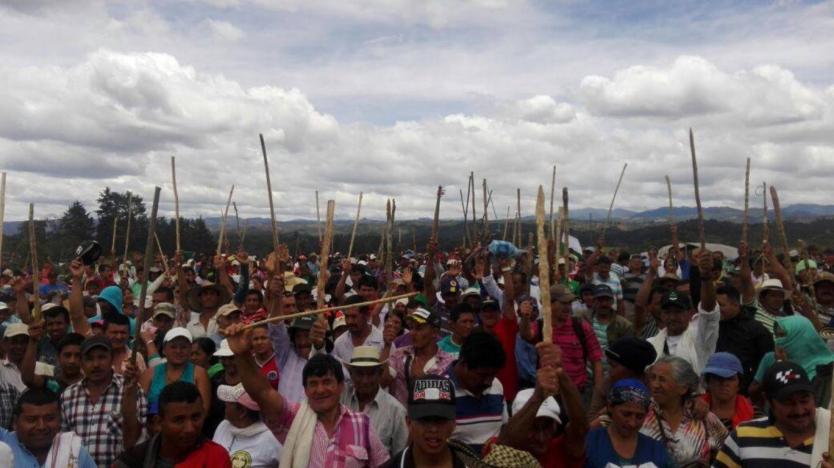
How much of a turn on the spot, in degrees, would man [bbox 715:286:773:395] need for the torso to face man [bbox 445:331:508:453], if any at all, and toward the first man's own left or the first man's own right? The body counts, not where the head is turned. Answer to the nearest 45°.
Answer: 0° — they already face them

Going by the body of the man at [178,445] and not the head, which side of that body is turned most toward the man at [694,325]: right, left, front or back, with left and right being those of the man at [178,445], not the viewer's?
left

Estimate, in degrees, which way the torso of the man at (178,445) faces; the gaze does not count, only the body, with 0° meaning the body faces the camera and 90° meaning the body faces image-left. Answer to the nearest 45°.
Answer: approximately 0°

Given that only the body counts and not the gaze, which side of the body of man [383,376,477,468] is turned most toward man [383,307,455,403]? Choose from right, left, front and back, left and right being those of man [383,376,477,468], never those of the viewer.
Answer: back

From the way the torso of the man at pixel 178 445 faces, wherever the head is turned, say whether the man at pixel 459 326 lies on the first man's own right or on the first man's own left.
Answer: on the first man's own left

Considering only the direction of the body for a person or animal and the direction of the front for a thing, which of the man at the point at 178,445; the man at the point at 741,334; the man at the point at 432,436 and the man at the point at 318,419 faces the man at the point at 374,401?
the man at the point at 741,334

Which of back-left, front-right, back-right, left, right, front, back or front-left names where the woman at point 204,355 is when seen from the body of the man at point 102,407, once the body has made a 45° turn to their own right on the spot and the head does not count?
back

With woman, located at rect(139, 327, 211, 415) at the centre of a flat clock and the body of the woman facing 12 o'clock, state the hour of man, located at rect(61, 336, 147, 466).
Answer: The man is roughly at 1 o'clock from the woman.

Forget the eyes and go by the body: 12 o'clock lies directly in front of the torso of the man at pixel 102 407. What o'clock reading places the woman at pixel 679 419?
The woman is roughly at 10 o'clock from the man.

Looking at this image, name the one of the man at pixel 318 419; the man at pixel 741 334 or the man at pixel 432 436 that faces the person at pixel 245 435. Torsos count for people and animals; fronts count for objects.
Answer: the man at pixel 741 334
